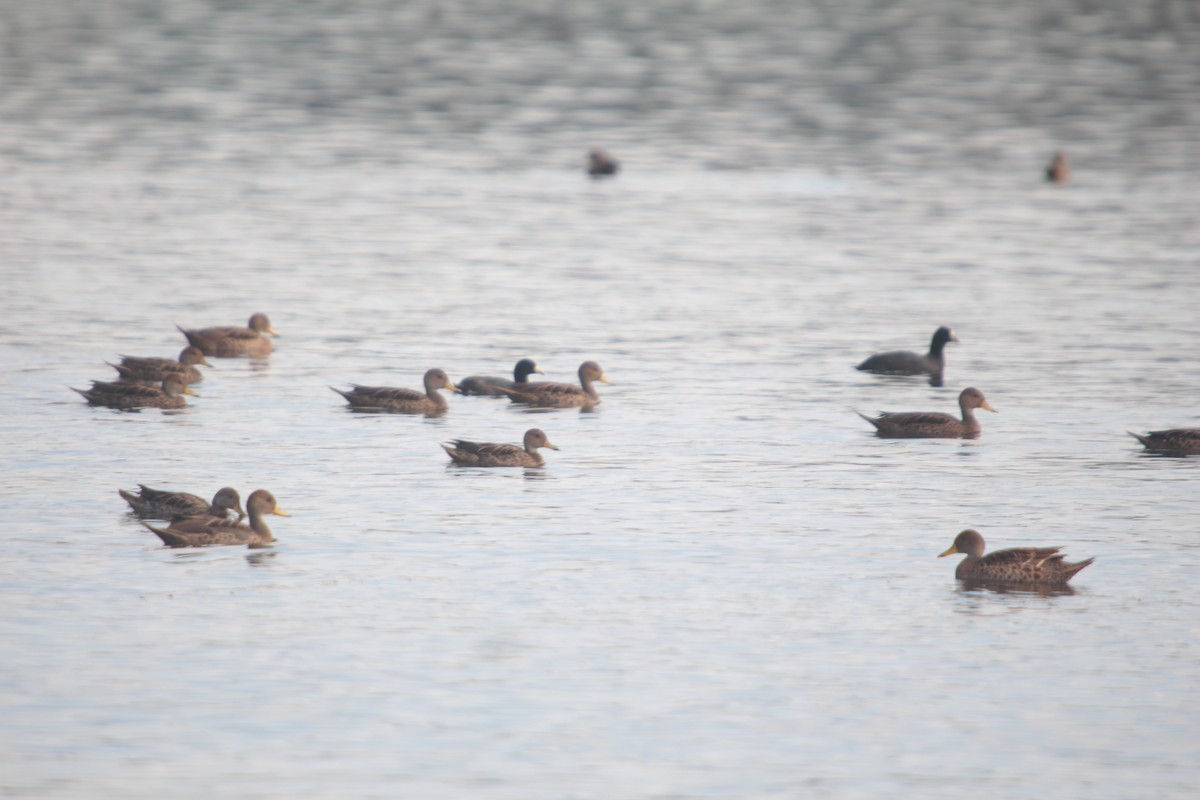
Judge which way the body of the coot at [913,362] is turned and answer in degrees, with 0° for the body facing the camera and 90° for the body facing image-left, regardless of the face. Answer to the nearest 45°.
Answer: approximately 270°

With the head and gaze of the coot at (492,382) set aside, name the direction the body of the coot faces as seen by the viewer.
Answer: to the viewer's right

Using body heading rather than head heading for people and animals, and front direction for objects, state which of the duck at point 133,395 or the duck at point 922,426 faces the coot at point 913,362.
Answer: the duck at point 133,395

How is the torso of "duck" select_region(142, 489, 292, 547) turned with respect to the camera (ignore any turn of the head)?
to the viewer's right

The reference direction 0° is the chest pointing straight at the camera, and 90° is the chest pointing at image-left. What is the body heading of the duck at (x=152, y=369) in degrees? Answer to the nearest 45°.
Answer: approximately 270°

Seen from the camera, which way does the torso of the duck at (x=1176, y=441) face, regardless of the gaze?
to the viewer's right

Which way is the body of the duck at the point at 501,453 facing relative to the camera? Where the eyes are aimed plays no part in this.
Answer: to the viewer's right

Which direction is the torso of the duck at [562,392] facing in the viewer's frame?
to the viewer's right

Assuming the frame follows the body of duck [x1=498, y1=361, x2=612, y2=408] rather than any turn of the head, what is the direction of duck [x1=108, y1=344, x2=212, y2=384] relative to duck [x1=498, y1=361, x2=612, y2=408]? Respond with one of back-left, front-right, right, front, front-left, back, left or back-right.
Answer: back

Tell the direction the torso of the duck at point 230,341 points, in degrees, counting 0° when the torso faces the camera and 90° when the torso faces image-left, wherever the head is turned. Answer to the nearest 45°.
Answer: approximately 270°

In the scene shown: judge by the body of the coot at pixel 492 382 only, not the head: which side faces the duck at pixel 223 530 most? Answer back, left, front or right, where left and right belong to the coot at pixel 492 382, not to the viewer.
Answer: right

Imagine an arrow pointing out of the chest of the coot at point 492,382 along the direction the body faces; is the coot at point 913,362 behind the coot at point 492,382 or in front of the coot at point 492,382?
in front

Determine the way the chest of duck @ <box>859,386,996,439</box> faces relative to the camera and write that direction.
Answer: to the viewer's right

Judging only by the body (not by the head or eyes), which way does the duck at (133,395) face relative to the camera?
to the viewer's right

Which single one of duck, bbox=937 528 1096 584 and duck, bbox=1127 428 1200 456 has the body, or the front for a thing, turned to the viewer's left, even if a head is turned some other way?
duck, bbox=937 528 1096 584
